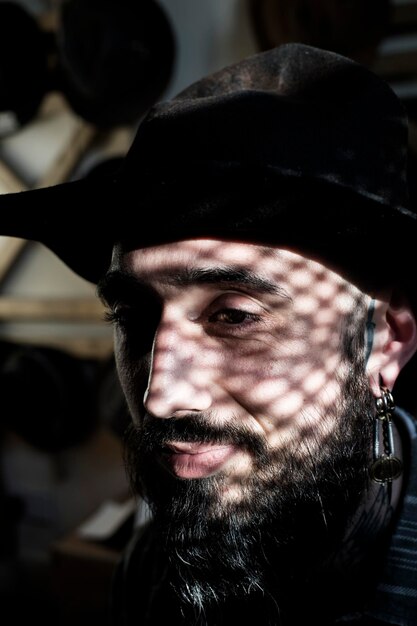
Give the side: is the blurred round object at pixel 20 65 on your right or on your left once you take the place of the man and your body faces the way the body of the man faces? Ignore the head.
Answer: on your right

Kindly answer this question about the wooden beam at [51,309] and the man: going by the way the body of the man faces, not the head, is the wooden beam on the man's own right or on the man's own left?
on the man's own right

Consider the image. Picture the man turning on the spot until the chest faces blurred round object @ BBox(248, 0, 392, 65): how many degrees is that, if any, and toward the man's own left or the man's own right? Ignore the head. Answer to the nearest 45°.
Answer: approximately 135° to the man's own right

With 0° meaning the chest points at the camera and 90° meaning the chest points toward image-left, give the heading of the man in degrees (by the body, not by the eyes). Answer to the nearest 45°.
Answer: approximately 45°

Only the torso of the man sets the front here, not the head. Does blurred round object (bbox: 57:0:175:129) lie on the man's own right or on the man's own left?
on the man's own right
